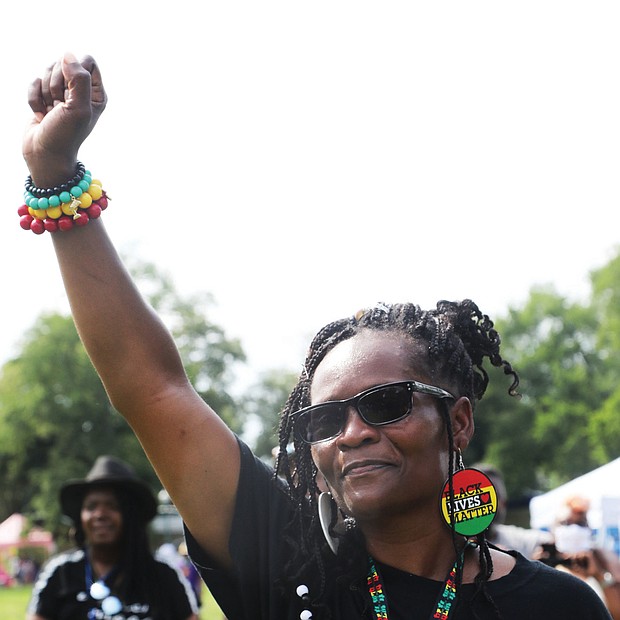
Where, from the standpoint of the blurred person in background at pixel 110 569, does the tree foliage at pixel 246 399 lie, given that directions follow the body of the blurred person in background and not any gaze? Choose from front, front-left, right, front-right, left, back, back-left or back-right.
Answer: back

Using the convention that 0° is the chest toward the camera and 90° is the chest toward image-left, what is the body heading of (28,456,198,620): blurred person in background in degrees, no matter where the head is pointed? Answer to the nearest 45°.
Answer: approximately 0°

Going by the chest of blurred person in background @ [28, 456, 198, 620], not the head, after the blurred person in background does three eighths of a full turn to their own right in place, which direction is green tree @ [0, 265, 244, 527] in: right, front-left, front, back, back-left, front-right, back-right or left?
front-right

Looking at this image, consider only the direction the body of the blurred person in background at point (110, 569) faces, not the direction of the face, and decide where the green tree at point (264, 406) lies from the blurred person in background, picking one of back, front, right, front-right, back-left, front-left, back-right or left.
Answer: back

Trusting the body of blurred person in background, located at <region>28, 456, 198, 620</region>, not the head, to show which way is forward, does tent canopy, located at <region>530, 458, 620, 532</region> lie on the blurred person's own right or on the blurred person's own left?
on the blurred person's own left

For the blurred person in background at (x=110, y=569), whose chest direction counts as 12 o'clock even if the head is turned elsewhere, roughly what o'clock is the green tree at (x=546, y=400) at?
The green tree is roughly at 7 o'clock from the blurred person in background.

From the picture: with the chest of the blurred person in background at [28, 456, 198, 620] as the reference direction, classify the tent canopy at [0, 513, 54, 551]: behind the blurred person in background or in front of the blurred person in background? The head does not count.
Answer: behind
